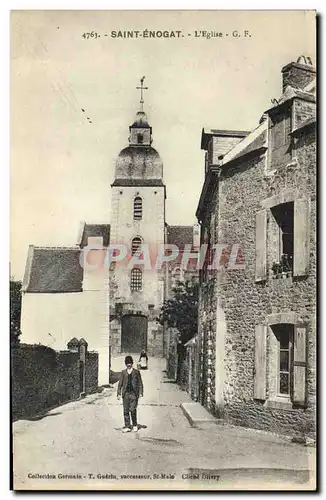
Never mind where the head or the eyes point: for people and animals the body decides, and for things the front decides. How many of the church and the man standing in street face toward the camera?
2

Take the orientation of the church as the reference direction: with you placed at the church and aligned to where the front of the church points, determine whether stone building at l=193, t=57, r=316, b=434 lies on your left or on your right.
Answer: on your left

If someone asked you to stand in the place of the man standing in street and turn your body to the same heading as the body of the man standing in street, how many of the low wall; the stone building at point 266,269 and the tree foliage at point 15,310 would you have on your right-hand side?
2

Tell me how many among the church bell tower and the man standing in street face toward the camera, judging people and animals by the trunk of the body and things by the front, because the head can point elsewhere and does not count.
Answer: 2

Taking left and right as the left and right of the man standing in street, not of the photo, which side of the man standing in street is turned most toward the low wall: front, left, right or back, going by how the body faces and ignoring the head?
right

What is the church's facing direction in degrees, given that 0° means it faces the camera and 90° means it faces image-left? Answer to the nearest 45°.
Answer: approximately 0°

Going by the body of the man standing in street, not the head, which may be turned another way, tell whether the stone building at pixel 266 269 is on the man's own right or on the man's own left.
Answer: on the man's own left
